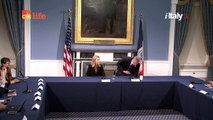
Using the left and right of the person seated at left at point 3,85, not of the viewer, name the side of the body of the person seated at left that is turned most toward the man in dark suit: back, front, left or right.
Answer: front

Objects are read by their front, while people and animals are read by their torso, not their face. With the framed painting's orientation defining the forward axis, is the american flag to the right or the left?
on its right

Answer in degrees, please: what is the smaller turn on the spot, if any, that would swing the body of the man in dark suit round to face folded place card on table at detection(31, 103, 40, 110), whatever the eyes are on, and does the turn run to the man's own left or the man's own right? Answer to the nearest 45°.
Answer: approximately 45° to the man's own right

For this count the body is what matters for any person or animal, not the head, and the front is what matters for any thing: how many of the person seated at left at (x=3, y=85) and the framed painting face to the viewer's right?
1

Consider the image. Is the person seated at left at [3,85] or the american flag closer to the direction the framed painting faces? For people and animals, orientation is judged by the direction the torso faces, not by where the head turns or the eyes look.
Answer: the person seated at left

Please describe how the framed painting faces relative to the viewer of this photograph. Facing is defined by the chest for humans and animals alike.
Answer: facing the viewer

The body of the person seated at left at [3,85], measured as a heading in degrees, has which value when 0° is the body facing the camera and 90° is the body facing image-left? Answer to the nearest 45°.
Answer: approximately 270°

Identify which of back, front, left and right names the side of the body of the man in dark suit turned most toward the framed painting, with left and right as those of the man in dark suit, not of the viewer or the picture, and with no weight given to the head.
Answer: back

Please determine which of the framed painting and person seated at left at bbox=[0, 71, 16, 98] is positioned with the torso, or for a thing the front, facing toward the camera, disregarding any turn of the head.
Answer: the framed painting

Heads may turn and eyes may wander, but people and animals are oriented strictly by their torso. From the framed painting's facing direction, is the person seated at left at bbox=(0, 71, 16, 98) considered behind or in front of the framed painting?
in front

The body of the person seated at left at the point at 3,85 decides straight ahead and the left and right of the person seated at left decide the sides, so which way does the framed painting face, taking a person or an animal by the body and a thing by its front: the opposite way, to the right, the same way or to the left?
to the right

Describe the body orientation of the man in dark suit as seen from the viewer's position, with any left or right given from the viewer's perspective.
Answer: facing the viewer and to the right of the viewer

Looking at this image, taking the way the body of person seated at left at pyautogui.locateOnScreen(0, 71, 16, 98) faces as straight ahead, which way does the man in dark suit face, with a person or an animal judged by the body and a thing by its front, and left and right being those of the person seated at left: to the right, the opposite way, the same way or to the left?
to the right

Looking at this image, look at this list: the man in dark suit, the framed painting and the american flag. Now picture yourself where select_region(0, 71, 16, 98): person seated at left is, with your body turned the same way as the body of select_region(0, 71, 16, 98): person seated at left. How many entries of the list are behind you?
0

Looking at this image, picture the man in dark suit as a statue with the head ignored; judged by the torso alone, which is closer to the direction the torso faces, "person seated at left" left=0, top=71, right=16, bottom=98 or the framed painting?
the person seated at left

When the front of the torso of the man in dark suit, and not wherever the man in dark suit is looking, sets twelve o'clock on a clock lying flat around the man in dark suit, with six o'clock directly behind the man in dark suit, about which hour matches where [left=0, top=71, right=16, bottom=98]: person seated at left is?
The person seated at left is roughly at 3 o'clock from the man in dark suit.
